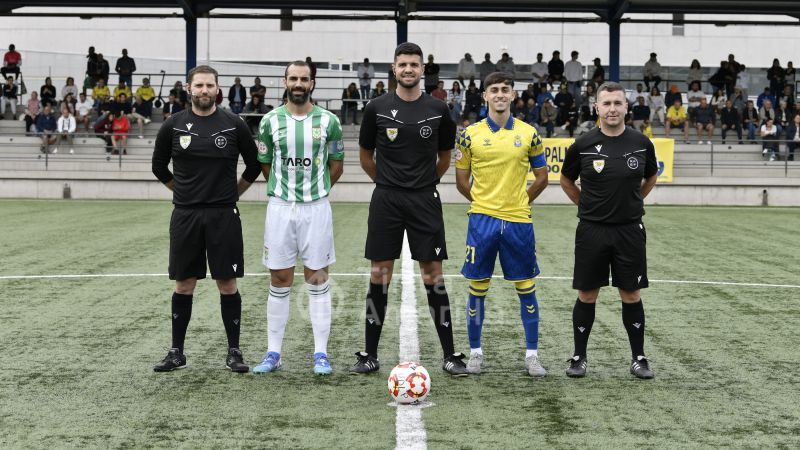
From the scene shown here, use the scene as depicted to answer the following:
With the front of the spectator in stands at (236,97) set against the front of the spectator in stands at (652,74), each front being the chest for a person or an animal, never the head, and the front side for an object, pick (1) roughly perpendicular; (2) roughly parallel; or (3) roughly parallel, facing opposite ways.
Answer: roughly parallel

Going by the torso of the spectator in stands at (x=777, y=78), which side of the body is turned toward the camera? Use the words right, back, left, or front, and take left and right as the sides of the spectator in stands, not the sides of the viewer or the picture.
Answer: front

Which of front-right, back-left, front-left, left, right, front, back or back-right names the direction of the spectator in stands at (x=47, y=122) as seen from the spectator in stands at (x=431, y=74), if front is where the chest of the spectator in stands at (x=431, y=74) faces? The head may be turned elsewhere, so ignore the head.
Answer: right

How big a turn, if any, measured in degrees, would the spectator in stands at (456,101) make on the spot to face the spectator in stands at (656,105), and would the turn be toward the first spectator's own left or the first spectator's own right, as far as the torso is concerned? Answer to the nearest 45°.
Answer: approximately 90° to the first spectator's own left

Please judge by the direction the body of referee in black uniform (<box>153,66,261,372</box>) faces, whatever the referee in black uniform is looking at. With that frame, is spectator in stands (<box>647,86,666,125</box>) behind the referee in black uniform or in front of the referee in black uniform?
behind

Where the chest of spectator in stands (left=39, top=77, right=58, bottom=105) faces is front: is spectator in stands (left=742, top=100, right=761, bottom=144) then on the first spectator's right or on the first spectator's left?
on the first spectator's left

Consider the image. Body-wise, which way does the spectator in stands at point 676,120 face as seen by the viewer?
toward the camera

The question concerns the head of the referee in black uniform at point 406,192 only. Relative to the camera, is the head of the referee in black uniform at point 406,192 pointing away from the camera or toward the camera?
toward the camera

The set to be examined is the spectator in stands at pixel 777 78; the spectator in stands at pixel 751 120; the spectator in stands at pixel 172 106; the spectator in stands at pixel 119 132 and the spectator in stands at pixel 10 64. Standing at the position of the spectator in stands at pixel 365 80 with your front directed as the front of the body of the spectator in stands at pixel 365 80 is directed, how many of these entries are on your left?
2

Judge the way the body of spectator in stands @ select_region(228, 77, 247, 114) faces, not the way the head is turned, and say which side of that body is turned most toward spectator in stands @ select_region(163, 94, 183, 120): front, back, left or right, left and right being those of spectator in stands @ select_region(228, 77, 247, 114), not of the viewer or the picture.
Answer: right

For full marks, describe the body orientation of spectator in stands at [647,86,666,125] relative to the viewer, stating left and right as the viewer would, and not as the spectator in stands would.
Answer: facing the viewer

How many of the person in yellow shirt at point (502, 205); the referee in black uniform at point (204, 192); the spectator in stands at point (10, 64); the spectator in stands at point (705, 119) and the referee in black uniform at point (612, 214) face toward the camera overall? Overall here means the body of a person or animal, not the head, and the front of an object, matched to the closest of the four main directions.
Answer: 5

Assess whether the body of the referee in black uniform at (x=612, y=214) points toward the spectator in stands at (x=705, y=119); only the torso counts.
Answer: no

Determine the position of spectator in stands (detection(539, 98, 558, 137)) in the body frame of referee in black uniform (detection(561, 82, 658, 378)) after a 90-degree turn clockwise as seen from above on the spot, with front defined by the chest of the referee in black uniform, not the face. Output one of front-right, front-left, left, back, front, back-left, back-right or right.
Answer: right

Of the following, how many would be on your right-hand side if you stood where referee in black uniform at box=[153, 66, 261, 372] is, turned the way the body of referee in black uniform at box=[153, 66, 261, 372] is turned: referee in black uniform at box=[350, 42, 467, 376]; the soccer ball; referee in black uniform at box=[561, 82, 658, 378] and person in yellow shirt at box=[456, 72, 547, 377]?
0

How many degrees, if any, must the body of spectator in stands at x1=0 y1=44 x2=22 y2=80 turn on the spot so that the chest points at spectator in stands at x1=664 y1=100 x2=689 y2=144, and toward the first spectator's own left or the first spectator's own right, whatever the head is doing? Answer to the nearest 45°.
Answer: approximately 45° to the first spectator's own left

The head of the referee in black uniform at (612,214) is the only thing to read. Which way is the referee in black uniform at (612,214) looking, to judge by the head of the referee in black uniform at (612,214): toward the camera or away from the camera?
toward the camera

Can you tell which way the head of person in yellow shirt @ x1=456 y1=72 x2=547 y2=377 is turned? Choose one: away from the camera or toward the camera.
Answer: toward the camera

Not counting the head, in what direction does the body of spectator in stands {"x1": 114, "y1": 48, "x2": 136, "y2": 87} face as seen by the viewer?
toward the camera

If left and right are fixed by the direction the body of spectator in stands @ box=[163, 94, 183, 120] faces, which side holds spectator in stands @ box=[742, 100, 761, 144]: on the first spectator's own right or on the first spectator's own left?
on the first spectator's own left
